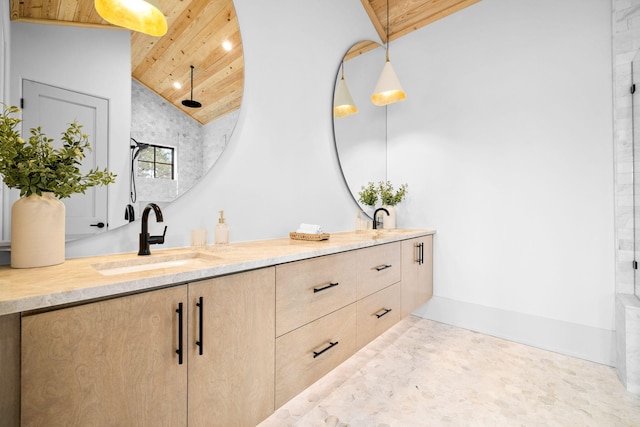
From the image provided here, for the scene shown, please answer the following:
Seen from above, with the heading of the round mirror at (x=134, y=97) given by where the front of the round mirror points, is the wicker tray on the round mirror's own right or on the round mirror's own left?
on the round mirror's own left

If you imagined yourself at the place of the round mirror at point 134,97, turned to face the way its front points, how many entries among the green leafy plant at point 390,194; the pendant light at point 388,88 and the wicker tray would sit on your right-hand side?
0

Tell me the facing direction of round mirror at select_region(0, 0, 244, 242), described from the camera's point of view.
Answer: facing the viewer

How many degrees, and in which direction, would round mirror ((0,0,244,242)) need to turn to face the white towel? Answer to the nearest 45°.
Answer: approximately 90° to its left

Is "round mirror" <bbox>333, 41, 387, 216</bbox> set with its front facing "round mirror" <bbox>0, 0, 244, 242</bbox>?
no

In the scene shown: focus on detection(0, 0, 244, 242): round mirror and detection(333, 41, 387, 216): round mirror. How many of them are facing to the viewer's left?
0

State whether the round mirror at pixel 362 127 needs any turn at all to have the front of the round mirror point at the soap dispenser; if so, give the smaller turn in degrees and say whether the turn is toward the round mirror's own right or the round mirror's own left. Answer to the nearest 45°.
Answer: approximately 90° to the round mirror's own right

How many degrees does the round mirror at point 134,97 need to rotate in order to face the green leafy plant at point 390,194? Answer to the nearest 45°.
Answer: approximately 90° to its left

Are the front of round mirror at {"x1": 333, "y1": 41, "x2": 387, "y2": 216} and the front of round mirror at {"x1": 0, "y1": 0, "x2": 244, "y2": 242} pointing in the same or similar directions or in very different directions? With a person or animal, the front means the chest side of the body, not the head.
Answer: same or similar directions

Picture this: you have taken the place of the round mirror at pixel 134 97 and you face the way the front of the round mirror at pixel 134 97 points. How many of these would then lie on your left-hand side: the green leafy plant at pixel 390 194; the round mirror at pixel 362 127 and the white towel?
3

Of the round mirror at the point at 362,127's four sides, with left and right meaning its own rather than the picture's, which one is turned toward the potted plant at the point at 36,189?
right

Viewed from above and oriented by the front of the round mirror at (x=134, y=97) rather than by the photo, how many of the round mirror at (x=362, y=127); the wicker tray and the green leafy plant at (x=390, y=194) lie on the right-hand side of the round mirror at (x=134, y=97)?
0

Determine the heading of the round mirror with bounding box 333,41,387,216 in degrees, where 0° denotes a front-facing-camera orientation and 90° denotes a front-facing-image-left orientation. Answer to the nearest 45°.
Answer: approximately 315°
